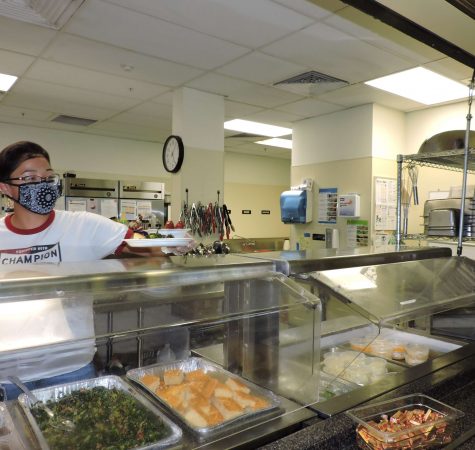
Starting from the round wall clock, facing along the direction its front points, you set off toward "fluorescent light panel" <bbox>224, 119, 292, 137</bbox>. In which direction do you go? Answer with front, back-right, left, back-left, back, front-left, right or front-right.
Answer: back

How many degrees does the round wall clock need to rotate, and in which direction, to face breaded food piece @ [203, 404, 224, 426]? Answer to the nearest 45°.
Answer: approximately 45° to its left

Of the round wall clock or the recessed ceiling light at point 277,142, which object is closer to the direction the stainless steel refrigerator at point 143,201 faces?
the round wall clock

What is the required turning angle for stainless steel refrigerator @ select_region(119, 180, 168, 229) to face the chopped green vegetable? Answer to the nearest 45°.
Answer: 0° — it already faces it

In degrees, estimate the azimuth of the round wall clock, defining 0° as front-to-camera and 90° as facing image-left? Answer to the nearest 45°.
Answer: approximately 45°

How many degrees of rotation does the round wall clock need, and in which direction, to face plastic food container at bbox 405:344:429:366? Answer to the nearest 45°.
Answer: approximately 45° to its left

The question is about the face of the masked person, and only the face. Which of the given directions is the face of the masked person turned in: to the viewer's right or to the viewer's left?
to the viewer's right

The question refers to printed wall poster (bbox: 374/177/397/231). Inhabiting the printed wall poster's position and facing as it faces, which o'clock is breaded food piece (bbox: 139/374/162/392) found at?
The breaded food piece is roughly at 2 o'clock from the printed wall poster.
